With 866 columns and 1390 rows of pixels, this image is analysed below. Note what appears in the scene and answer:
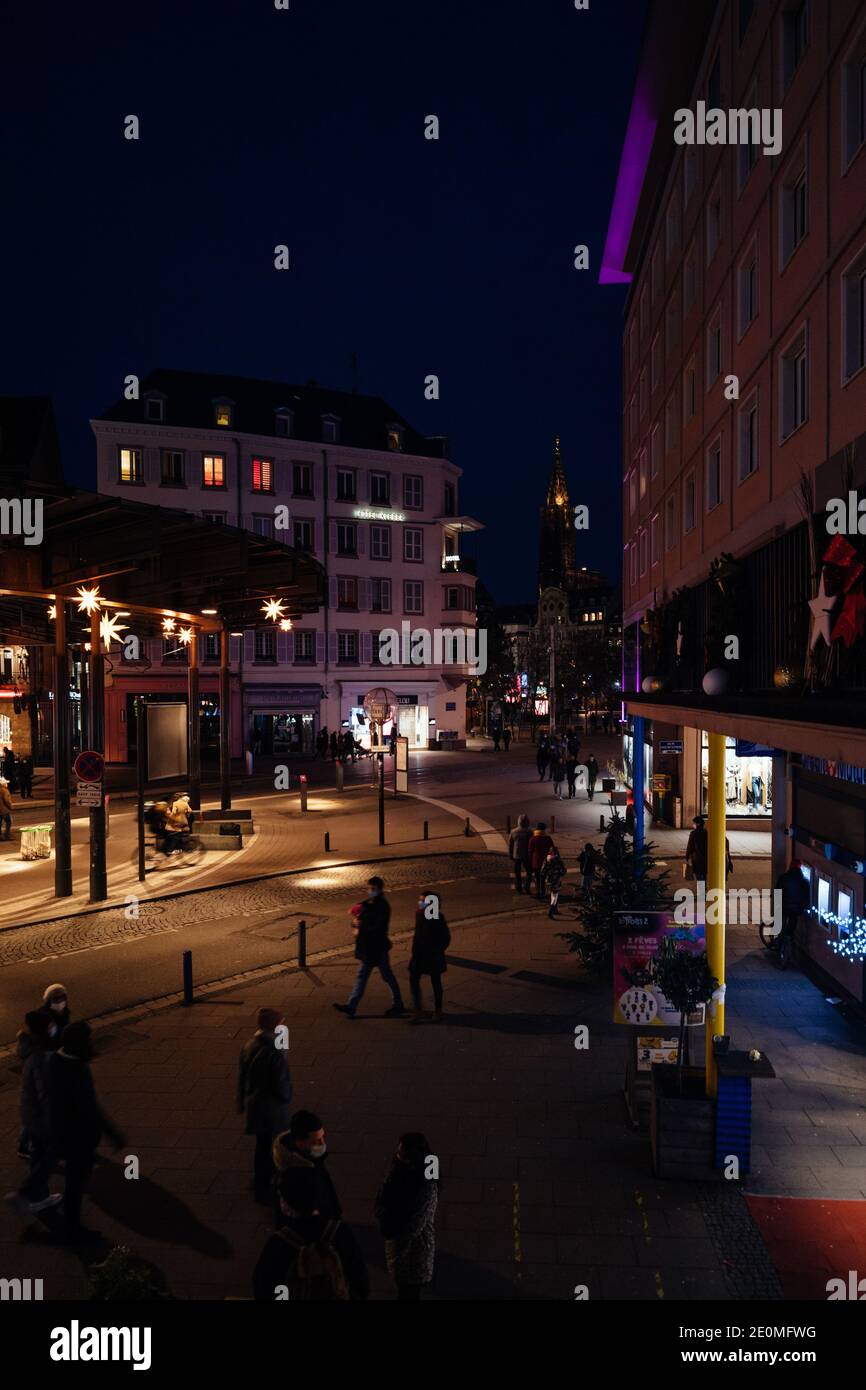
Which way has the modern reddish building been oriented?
to the viewer's left

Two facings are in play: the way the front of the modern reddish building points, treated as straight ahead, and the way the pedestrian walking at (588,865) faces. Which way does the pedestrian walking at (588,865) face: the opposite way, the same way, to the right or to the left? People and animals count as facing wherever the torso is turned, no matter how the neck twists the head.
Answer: to the right

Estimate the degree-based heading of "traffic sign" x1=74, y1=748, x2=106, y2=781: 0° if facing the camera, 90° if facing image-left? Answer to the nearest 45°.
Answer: approximately 0°

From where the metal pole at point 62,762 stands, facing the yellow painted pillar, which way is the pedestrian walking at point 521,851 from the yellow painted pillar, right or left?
left

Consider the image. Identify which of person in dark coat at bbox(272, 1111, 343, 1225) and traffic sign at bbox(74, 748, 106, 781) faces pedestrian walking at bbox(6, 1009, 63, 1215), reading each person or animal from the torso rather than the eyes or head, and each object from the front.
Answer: the traffic sign
